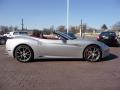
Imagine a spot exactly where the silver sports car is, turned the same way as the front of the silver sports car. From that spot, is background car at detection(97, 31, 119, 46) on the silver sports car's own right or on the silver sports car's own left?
on the silver sports car's own left

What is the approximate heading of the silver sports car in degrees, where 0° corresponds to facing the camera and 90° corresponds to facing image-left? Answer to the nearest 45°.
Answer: approximately 270°
